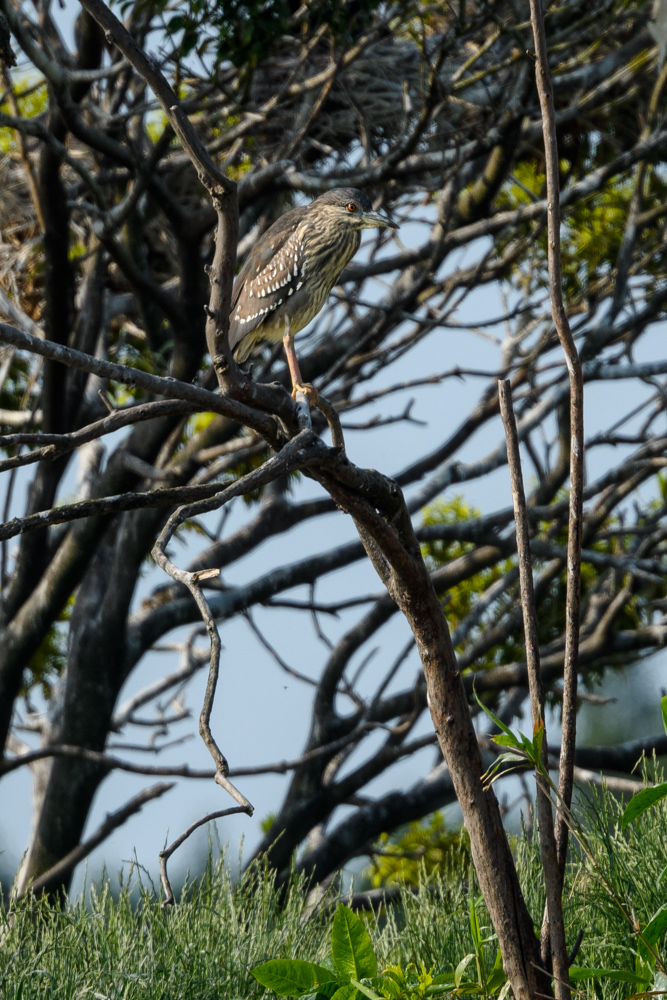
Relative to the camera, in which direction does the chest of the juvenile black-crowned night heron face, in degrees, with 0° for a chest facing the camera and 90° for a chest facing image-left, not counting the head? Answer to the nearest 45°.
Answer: approximately 270°
